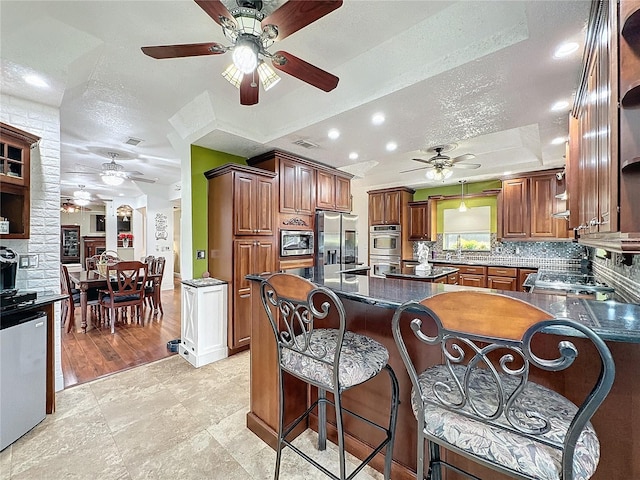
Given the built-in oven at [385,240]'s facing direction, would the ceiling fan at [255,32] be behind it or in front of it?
in front

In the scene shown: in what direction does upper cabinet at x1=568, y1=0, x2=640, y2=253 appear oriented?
to the viewer's left

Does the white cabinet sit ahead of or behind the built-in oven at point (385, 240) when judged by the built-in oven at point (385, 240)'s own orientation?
ahead

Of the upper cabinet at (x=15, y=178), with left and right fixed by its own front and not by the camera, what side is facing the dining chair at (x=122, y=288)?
left

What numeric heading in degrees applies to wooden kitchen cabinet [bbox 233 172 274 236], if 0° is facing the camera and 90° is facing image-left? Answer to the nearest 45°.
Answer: approximately 315°
